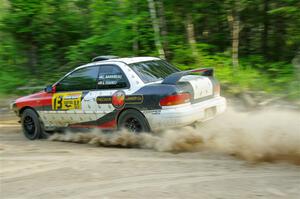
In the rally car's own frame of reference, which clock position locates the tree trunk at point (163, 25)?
The tree trunk is roughly at 2 o'clock from the rally car.

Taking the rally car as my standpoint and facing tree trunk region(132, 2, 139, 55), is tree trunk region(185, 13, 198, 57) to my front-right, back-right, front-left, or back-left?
front-right

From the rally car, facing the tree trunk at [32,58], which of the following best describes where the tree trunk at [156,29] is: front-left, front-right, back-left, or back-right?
front-right

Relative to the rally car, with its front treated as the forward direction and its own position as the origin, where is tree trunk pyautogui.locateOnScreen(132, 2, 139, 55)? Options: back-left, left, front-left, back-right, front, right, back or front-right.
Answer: front-right

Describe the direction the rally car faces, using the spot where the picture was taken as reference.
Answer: facing away from the viewer and to the left of the viewer

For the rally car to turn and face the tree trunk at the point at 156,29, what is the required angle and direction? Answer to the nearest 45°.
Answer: approximately 45° to its right

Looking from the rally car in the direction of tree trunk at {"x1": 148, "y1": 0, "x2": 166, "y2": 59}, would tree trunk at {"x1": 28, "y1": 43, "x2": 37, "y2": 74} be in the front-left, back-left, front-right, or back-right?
front-left

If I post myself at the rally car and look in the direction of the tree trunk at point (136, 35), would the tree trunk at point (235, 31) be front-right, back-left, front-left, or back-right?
front-right

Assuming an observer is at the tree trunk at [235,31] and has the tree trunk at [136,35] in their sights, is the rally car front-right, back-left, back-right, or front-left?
front-left

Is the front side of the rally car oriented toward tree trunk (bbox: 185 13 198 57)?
no
